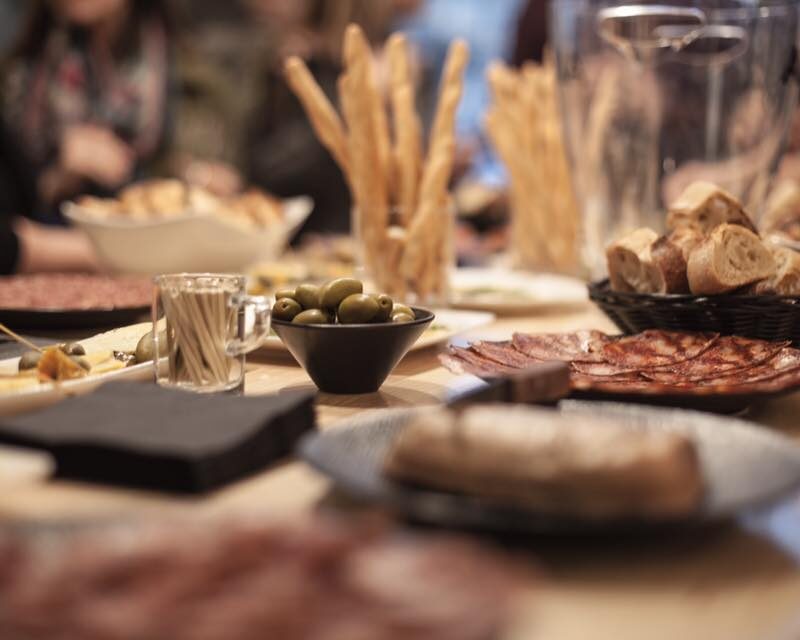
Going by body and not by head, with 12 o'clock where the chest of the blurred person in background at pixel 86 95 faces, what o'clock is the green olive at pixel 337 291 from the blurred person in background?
The green olive is roughly at 12 o'clock from the blurred person in background.

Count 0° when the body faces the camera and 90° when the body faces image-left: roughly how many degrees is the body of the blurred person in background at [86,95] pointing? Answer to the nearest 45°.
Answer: approximately 0°

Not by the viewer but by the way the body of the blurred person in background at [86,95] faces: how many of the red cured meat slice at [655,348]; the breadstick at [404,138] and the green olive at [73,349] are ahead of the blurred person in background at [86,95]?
3

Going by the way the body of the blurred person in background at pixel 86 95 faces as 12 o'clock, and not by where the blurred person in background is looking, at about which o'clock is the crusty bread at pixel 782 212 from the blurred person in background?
The crusty bread is roughly at 11 o'clock from the blurred person in background.

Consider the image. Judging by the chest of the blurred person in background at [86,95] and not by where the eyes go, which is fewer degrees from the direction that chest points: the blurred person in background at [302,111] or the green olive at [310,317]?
the green olive

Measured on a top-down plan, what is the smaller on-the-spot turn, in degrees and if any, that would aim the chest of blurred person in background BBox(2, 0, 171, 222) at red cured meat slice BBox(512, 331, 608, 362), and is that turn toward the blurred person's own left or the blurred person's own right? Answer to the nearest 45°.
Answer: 0° — they already face it

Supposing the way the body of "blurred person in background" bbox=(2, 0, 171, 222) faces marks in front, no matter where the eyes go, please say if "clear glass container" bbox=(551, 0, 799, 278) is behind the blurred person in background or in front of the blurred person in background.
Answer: in front

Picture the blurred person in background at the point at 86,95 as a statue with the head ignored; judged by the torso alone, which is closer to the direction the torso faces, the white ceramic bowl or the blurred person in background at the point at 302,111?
the white ceramic bowl

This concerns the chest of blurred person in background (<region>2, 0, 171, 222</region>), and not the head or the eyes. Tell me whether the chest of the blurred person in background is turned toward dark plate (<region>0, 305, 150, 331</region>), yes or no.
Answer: yes

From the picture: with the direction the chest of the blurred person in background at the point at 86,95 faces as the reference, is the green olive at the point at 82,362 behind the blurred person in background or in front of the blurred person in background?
in front

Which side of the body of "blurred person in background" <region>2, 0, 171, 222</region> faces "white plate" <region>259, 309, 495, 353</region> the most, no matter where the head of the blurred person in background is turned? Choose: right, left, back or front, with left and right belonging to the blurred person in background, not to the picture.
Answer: front

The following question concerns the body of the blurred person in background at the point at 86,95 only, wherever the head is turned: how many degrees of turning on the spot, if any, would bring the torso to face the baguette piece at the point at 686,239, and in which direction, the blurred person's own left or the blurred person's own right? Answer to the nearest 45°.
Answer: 0° — they already face it

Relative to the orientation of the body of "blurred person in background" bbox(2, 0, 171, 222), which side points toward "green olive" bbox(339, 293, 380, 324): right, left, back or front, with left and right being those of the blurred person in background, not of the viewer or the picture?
front

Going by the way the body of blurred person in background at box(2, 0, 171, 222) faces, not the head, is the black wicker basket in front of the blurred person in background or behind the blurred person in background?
in front

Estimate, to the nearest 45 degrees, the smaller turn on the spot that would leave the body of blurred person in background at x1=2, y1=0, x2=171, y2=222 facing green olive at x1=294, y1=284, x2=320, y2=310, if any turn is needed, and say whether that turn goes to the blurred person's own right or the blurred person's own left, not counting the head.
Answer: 0° — they already face it
